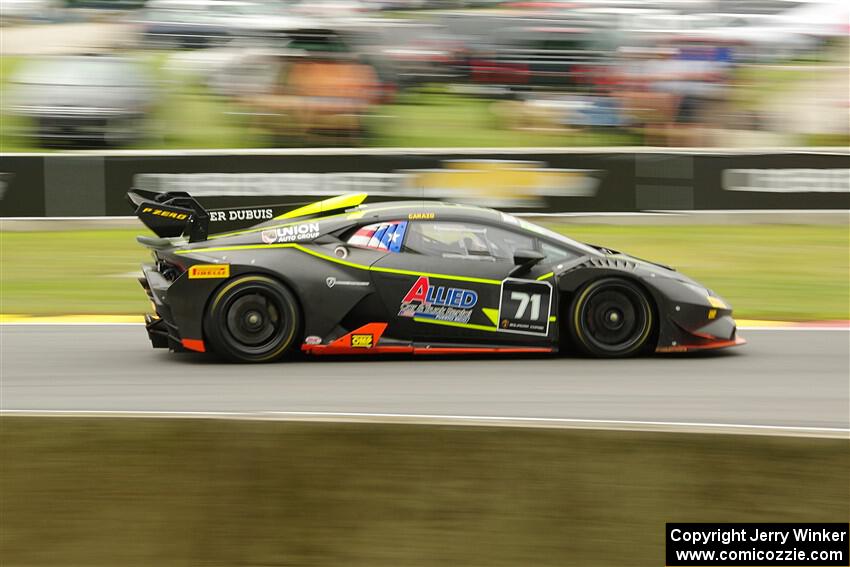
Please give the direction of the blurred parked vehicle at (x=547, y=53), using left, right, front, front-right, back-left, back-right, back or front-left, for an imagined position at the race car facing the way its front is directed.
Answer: left

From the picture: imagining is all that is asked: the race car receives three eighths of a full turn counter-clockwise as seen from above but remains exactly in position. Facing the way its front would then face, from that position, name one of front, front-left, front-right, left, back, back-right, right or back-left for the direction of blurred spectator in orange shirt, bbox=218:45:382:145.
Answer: front-right

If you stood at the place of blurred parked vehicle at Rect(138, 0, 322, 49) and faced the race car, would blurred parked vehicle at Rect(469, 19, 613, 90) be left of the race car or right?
left

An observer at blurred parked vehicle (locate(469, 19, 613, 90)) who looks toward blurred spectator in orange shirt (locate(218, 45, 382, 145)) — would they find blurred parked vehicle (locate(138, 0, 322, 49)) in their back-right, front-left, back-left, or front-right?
front-right

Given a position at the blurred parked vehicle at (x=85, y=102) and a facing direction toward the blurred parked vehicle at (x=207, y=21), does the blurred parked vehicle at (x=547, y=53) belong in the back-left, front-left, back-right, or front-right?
front-right

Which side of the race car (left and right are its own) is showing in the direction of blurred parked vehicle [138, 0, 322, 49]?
left

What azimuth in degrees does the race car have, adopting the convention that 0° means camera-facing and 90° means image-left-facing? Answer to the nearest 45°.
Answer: approximately 270°

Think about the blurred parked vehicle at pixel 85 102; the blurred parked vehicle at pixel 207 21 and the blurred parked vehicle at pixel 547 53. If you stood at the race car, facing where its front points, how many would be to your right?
0

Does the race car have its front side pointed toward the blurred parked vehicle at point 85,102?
no
